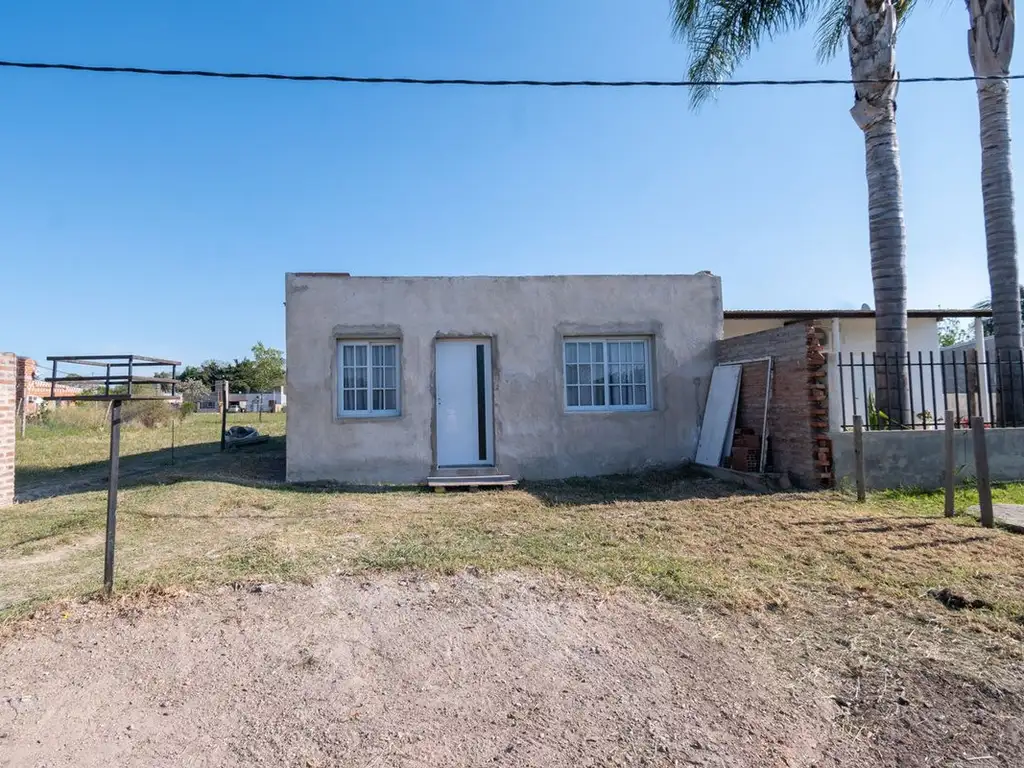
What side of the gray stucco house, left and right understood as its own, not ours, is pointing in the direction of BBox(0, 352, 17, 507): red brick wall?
right

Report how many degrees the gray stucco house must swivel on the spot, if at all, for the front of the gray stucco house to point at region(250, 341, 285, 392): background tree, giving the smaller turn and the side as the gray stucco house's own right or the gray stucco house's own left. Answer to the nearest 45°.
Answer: approximately 135° to the gray stucco house's own right

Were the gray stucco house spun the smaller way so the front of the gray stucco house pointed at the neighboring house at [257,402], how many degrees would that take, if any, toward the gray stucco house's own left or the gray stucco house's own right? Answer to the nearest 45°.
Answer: approximately 135° to the gray stucco house's own right

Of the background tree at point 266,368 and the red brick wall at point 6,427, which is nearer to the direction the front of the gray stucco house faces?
the red brick wall

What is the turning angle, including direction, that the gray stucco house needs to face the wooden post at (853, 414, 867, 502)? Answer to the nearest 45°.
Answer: approximately 45° to its left

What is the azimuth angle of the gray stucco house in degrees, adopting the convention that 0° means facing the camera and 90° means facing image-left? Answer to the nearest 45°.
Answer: approximately 0°

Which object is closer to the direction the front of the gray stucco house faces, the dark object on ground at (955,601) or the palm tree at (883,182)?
the dark object on ground

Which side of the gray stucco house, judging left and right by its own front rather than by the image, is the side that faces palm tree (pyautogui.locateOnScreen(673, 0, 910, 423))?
left

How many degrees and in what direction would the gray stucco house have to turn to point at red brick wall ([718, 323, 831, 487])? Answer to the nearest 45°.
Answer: approximately 90° to its left

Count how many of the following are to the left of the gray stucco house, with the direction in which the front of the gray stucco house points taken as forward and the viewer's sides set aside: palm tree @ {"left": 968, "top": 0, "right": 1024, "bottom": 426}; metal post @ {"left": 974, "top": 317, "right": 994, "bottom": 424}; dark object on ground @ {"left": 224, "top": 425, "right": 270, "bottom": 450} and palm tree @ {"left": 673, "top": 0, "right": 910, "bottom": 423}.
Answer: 3

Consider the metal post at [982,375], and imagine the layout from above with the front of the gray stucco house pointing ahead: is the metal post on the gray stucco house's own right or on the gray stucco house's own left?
on the gray stucco house's own left
